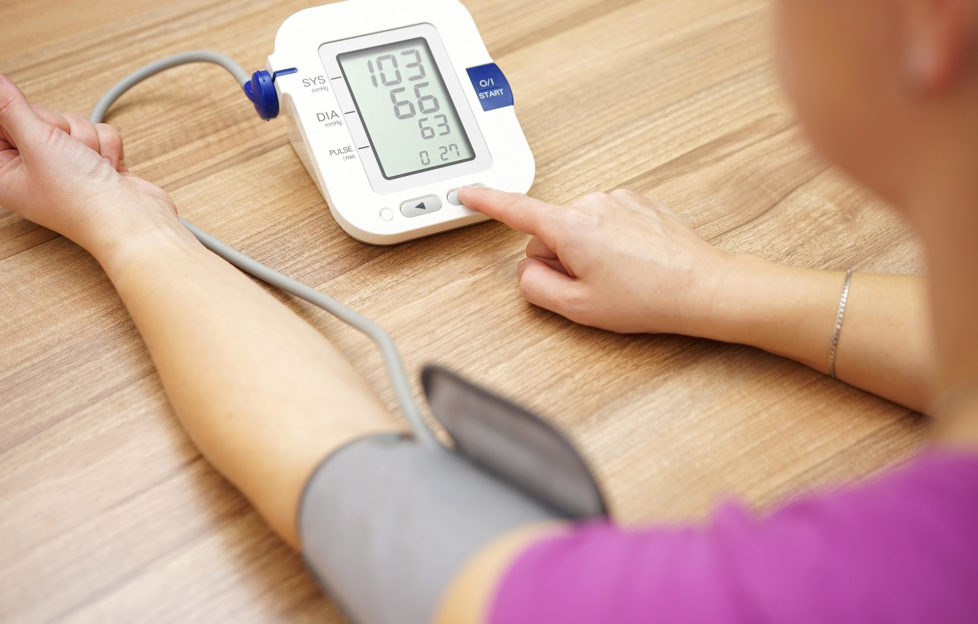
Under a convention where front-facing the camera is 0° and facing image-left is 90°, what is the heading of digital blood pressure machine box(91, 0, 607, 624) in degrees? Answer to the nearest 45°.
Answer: approximately 0°
